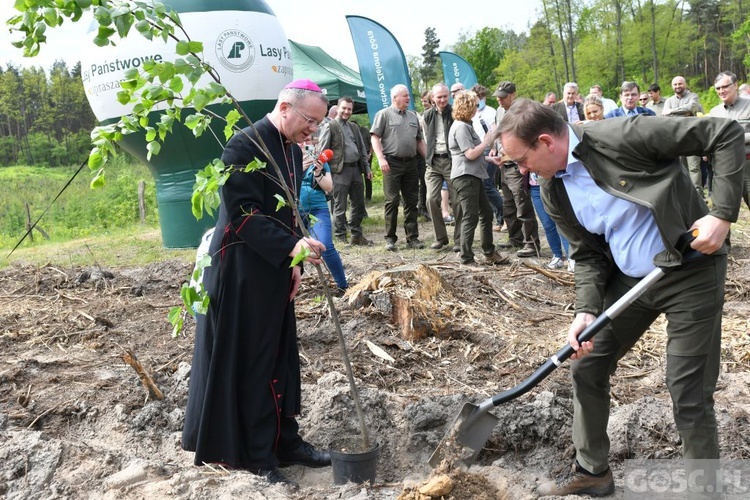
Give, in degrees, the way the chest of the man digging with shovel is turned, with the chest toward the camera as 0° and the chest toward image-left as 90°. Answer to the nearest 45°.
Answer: approximately 45°

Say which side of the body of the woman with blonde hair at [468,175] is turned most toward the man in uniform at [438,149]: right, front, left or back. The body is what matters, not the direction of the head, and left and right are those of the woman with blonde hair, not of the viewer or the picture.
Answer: left

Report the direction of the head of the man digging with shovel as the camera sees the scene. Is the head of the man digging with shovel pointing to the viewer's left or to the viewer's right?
to the viewer's left

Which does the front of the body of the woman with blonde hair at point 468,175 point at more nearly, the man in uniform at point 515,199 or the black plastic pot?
the man in uniform

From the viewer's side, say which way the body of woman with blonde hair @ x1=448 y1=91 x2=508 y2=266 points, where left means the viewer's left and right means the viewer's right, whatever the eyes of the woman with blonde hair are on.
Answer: facing to the right of the viewer

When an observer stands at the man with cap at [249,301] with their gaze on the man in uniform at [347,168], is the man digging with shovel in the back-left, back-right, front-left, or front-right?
back-right

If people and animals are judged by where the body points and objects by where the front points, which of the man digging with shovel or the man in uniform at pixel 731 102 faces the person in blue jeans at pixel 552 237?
the man in uniform
